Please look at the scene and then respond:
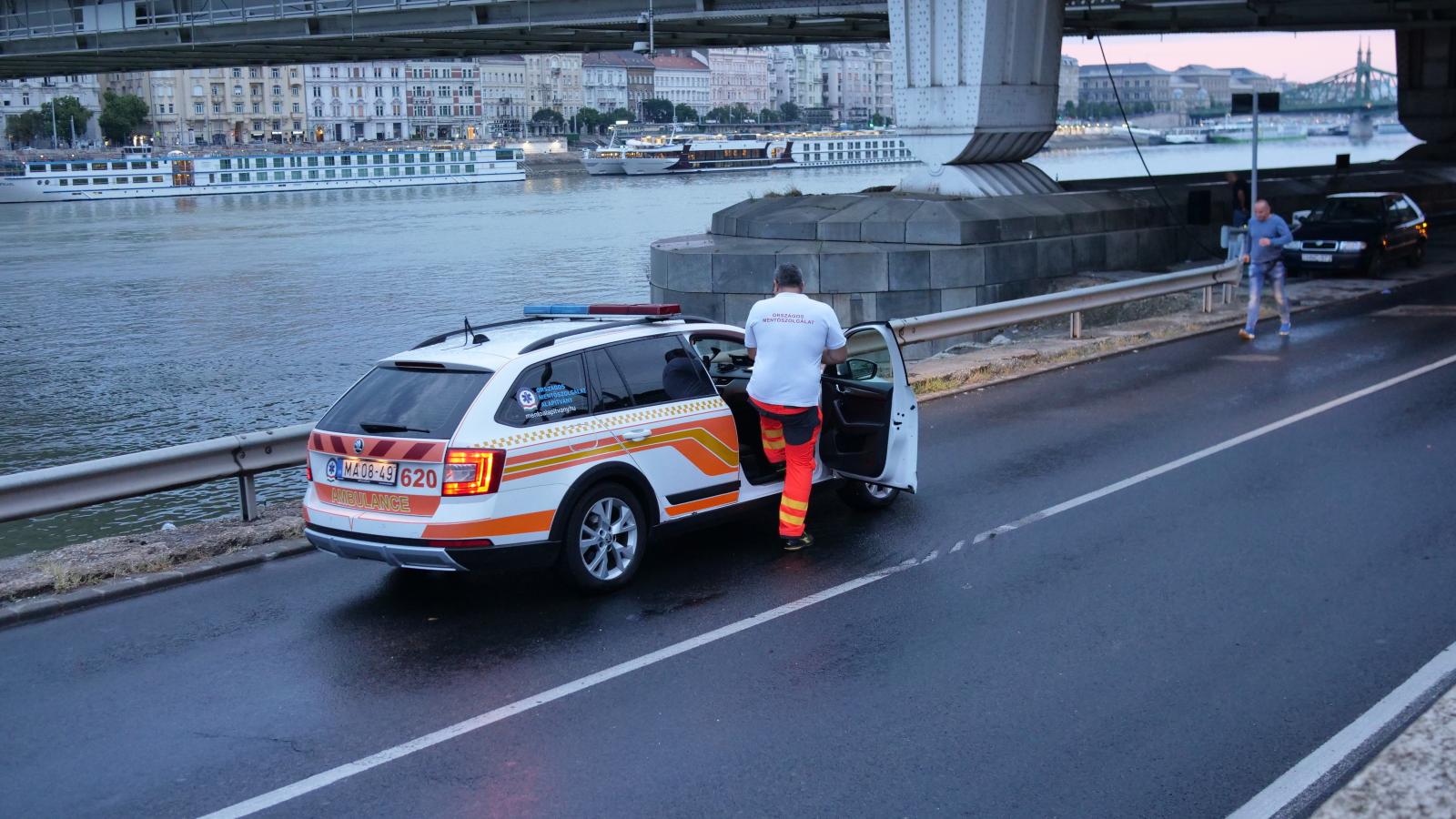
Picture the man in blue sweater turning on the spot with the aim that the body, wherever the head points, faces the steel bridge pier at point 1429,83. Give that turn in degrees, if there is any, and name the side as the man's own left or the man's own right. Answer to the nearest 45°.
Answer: approximately 135° to the man's own right

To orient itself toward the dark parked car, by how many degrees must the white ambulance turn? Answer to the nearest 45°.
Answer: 0° — it already faces it

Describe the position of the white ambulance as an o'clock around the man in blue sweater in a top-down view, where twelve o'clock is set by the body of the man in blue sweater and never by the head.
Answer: The white ambulance is roughly at 11 o'clock from the man in blue sweater.

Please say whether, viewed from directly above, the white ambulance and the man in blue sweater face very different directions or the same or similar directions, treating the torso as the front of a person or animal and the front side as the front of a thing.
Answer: very different directions

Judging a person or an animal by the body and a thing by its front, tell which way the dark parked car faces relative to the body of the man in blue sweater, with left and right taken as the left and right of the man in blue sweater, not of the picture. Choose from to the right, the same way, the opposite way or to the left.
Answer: the same way

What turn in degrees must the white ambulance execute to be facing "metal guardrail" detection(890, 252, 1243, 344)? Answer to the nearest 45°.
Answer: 0° — it already faces it

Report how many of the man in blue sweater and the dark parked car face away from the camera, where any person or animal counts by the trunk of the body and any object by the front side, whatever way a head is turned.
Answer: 0

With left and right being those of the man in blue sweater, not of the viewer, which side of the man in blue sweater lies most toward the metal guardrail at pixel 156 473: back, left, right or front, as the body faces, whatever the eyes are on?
front

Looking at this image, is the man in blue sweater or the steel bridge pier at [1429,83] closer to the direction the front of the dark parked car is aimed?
the man in blue sweater

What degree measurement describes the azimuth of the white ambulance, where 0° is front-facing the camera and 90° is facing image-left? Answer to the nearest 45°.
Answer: approximately 225°

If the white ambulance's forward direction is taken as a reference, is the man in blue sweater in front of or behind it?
in front
